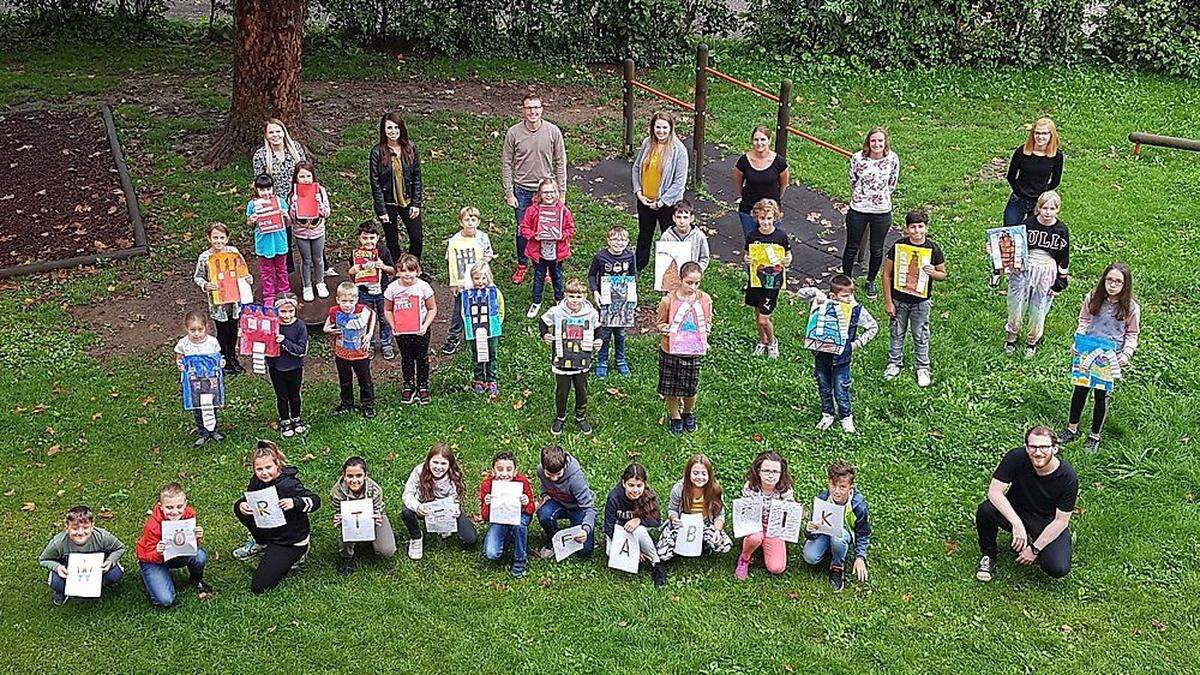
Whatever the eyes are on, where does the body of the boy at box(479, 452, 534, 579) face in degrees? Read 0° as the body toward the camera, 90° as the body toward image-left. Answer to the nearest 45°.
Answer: approximately 0°

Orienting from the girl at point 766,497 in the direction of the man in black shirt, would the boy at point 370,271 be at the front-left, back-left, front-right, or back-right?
back-left

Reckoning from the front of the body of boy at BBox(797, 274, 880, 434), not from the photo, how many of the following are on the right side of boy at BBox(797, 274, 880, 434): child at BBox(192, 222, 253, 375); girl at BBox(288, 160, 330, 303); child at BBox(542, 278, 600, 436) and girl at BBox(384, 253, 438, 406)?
4

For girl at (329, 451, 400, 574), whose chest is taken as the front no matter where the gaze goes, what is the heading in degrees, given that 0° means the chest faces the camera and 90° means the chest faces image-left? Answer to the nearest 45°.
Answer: approximately 0°

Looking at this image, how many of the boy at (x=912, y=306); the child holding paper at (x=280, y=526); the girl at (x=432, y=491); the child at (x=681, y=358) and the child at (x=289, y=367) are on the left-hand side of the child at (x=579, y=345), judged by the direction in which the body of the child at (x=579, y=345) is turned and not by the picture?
2

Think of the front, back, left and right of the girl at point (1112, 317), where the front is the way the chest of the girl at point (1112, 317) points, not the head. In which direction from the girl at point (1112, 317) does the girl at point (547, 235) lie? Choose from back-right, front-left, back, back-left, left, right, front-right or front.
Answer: front-right
